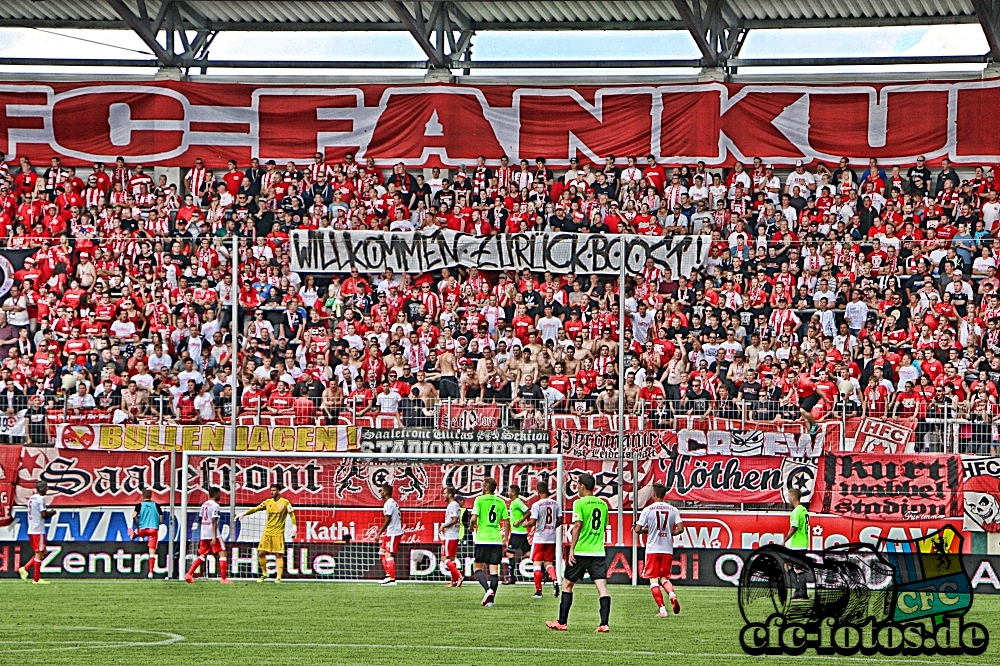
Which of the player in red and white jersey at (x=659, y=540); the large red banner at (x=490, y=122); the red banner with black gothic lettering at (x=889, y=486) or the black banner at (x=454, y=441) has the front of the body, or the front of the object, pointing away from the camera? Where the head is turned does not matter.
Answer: the player in red and white jersey

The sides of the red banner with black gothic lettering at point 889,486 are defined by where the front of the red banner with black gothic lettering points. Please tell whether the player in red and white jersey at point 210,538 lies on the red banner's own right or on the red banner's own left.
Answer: on the red banner's own right

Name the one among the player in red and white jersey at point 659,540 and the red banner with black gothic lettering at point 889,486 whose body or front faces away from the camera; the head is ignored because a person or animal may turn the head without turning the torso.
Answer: the player in red and white jersey

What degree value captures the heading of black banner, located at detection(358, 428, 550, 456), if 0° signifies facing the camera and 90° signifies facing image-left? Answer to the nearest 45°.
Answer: approximately 0°

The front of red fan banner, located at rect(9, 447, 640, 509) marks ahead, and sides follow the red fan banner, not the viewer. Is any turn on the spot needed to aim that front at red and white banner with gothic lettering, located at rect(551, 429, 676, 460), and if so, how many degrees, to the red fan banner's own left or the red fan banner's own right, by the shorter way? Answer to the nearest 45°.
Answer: approximately 90° to the red fan banner's own left

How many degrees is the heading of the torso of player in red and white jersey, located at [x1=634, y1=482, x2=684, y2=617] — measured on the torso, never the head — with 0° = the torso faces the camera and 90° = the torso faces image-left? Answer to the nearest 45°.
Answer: approximately 180°
